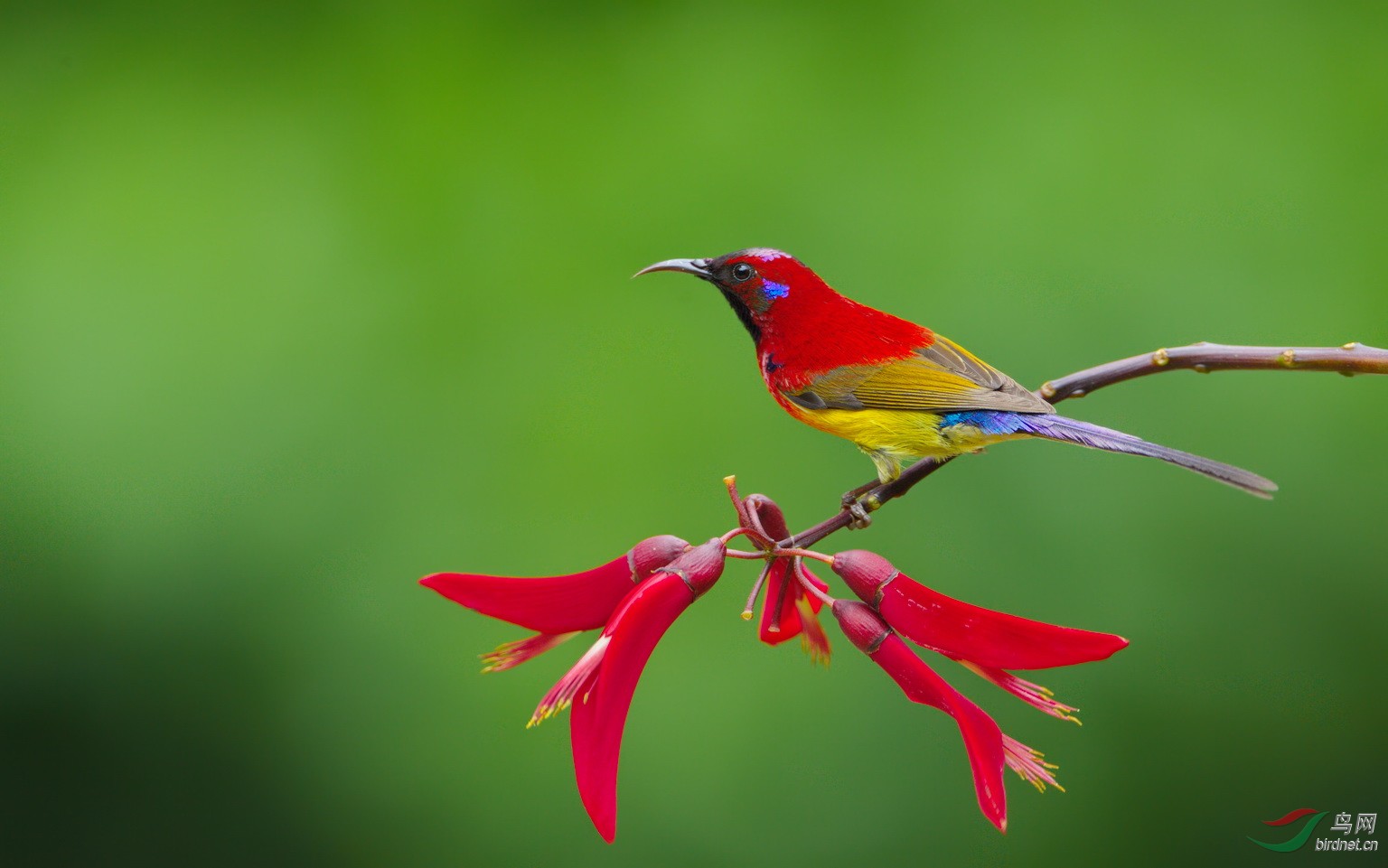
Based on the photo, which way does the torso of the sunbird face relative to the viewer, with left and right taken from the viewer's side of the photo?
facing to the left of the viewer
